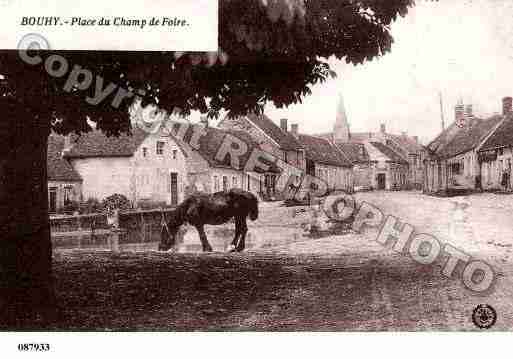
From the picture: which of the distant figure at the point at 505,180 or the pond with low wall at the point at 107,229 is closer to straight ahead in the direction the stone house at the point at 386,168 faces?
the pond with low wall

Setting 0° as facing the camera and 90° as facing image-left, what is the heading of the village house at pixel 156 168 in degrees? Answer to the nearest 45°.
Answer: approximately 315°

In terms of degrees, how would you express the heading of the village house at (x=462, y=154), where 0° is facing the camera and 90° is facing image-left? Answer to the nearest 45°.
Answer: approximately 45°

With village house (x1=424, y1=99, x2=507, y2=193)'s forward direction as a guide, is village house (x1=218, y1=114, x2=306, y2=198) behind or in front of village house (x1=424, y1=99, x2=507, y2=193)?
in front

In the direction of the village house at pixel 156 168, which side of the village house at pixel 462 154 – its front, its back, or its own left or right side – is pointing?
front

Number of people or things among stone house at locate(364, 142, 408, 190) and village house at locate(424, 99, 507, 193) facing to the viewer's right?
0
